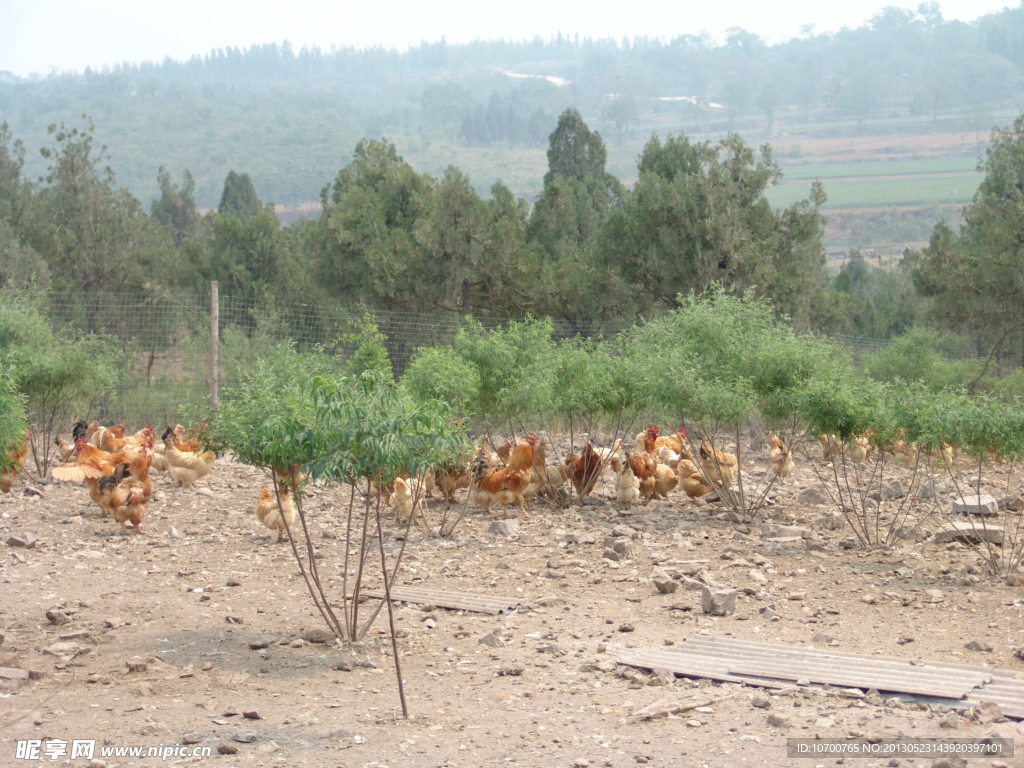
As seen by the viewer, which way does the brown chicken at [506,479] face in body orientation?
to the viewer's right

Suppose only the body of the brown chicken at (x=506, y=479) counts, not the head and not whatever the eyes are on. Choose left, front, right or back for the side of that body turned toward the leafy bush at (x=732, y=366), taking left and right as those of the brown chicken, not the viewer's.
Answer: front

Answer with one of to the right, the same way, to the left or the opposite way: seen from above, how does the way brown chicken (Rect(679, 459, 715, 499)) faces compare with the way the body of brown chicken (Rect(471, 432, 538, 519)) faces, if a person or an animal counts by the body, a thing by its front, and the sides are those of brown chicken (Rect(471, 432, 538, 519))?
the opposite way

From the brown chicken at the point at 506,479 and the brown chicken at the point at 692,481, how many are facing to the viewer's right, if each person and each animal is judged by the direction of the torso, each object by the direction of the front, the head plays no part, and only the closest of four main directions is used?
1

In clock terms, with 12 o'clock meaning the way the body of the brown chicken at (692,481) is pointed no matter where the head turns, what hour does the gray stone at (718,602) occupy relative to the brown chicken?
The gray stone is roughly at 9 o'clock from the brown chicken.

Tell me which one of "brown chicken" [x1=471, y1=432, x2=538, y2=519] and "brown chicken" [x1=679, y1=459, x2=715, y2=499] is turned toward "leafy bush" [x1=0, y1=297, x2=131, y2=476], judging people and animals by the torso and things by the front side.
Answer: "brown chicken" [x1=679, y1=459, x2=715, y2=499]

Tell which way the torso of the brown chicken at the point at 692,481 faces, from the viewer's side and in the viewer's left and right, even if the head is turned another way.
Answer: facing to the left of the viewer

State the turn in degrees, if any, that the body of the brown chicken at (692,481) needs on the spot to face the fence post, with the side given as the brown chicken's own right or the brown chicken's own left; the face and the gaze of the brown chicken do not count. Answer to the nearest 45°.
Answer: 0° — it already faces it

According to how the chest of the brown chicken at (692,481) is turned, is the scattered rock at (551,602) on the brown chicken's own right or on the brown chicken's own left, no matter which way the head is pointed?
on the brown chicken's own left
